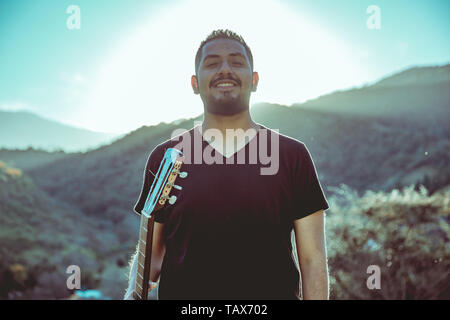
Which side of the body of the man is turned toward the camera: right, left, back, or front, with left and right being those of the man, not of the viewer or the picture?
front
